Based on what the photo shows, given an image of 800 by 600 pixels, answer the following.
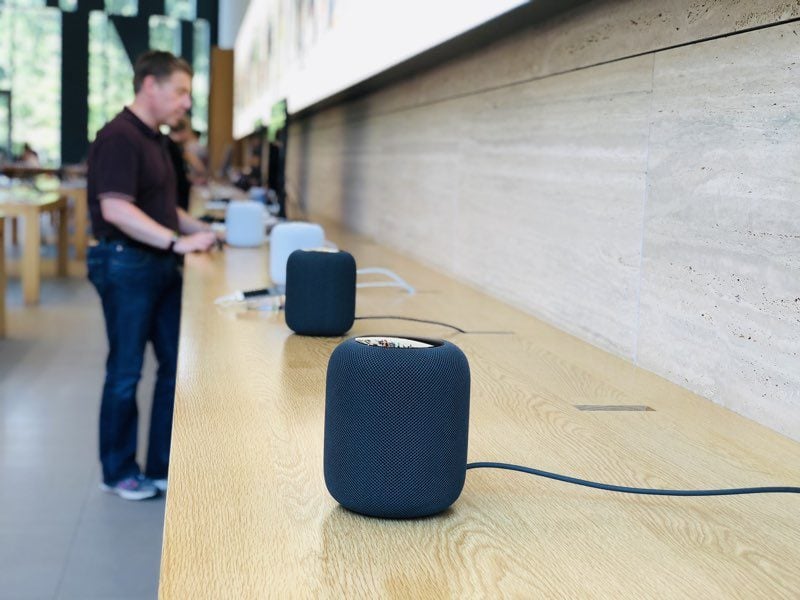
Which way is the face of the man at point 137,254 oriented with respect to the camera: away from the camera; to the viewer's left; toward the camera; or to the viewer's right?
to the viewer's right

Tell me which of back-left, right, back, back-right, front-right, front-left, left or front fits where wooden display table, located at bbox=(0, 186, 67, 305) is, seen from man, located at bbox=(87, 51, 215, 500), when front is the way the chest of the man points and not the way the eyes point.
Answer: left

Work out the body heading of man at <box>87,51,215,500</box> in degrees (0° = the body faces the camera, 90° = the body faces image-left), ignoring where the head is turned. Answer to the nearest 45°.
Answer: approximately 270°

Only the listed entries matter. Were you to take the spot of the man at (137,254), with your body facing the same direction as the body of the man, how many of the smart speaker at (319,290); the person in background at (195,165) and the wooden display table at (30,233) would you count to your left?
2

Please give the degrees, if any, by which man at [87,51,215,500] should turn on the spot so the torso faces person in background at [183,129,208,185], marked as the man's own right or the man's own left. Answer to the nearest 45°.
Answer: approximately 90° to the man's own left

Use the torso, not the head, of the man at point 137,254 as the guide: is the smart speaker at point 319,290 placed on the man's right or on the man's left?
on the man's right

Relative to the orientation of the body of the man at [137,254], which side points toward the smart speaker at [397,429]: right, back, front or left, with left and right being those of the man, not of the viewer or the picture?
right

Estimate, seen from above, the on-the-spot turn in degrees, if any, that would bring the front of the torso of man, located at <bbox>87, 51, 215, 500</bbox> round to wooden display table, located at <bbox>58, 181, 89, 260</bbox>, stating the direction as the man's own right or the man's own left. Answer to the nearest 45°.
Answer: approximately 90° to the man's own left
